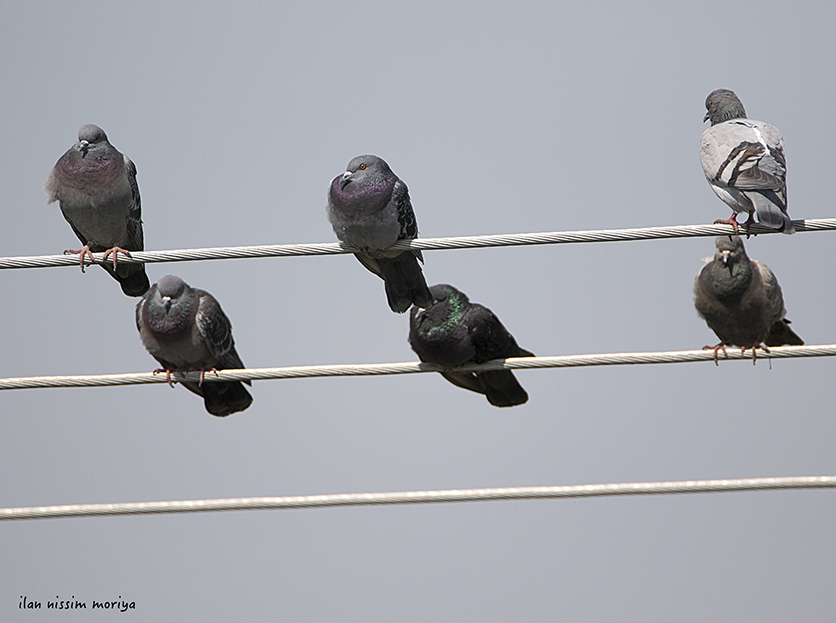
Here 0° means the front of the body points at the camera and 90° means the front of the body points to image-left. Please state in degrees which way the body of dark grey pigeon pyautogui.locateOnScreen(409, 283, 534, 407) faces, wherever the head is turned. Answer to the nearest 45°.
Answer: approximately 45°

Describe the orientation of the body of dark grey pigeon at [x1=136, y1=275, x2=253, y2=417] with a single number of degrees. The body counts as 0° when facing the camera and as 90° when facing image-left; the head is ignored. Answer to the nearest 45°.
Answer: approximately 45°

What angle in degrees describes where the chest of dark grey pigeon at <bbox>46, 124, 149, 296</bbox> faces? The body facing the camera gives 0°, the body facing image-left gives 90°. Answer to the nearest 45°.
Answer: approximately 45°

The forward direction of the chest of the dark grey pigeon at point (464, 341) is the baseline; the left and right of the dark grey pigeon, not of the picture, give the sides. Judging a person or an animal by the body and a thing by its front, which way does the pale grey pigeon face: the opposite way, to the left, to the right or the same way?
to the right

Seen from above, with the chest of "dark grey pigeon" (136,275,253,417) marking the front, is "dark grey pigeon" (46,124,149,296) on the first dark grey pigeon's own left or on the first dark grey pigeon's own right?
on the first dark grey pigeon's own right

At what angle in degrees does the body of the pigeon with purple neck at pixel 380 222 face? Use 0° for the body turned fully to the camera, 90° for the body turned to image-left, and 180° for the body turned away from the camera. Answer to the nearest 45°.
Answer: approximately 45°

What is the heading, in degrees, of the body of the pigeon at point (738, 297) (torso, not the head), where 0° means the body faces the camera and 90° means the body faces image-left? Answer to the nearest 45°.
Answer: approximately 45°

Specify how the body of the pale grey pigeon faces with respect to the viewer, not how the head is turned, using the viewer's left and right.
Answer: facing away from the viewer and to the left of the viewer

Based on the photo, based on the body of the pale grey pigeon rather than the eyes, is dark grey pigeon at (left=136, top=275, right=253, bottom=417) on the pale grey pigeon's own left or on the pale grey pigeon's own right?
on the pale grey pigeon's own left

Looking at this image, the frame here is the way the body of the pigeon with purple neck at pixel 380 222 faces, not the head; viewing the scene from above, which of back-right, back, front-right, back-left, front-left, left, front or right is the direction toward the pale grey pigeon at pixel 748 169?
back-left
